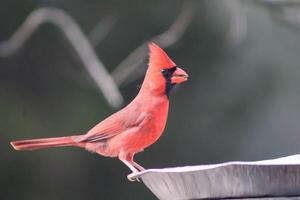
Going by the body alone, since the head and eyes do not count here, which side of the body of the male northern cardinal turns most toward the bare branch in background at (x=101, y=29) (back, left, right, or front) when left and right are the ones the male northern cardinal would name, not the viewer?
left

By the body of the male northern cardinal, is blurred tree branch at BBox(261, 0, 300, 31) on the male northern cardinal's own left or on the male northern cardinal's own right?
on the male northern cardinal's own left

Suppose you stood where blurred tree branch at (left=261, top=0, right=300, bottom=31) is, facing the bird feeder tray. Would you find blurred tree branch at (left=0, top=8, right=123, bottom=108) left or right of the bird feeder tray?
right

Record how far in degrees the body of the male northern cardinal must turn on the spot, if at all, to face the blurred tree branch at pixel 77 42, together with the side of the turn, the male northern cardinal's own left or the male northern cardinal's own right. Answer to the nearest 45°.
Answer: approximately 90° to the male northern cardinal's own left

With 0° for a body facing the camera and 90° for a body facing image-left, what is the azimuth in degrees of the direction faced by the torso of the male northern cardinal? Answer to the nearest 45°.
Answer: approximately 270°

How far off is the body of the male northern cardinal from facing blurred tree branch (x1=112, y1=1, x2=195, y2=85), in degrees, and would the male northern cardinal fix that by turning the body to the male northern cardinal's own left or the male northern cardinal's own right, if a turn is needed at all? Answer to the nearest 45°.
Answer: approximately 90° to the male northern cardinal's own left
